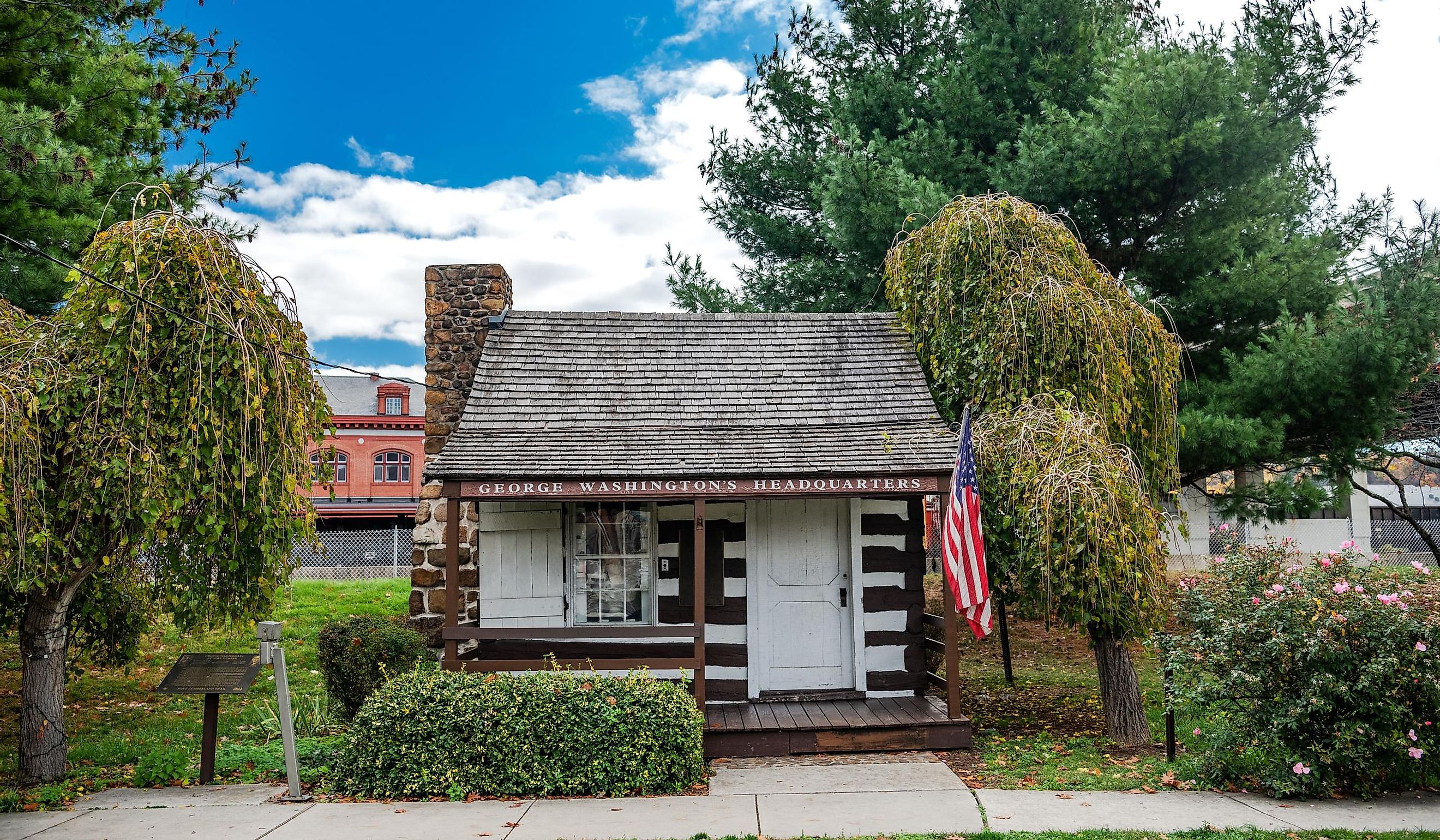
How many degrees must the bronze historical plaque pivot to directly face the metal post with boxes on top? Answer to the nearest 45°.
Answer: approximately 45° to its left

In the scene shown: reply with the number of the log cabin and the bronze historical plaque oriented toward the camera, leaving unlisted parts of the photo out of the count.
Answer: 2

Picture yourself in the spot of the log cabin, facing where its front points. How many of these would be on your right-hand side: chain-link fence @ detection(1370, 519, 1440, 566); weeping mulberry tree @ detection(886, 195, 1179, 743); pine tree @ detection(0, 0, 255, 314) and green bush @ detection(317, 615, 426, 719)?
2

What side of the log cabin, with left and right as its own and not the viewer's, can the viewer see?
front

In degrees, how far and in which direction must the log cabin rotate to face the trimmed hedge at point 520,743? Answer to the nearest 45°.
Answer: approximately 45° to its right

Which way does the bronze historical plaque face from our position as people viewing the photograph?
facing the viewer

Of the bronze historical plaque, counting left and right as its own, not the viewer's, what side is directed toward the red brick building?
back

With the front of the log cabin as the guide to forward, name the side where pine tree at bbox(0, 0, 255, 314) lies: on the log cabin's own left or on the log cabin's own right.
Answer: on the log cabin's own right

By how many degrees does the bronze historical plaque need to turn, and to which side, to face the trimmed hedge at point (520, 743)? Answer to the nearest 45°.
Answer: approximately 45° to its left

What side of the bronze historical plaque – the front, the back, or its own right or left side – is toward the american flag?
left
